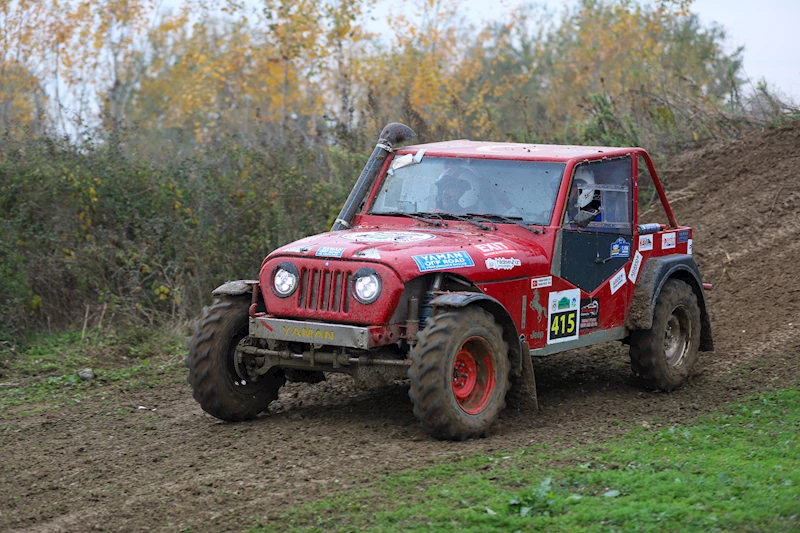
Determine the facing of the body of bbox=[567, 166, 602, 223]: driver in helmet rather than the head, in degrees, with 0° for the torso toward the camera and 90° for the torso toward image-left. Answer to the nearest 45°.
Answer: approximately 45°

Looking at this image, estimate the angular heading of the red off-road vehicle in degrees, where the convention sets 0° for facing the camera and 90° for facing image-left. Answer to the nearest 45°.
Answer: approximately 45°
